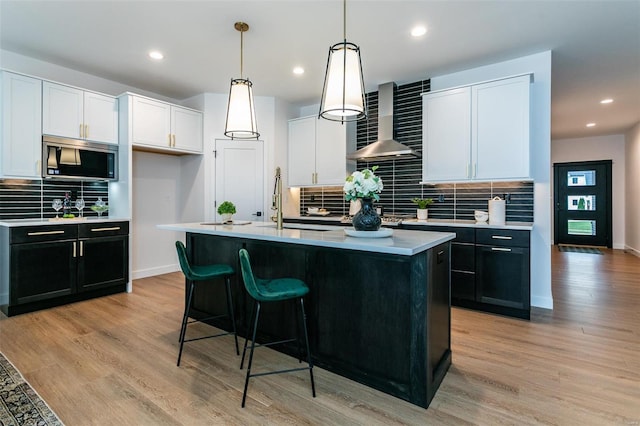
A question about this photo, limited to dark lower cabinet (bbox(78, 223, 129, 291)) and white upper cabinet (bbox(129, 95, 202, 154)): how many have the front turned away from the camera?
0

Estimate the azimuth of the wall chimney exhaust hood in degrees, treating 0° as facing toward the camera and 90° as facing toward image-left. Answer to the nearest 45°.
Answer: approximately 45°

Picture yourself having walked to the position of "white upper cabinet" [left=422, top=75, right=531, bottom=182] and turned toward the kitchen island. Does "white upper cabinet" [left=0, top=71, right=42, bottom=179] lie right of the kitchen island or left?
right

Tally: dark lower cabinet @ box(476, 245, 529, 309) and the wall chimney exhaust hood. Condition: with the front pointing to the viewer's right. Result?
0

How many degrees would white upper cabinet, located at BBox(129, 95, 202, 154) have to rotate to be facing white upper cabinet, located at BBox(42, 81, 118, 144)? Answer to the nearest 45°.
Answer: approximately 135° to its right

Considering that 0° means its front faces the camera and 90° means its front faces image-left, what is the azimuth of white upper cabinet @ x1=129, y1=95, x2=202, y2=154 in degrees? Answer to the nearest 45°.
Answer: approximately 315°
